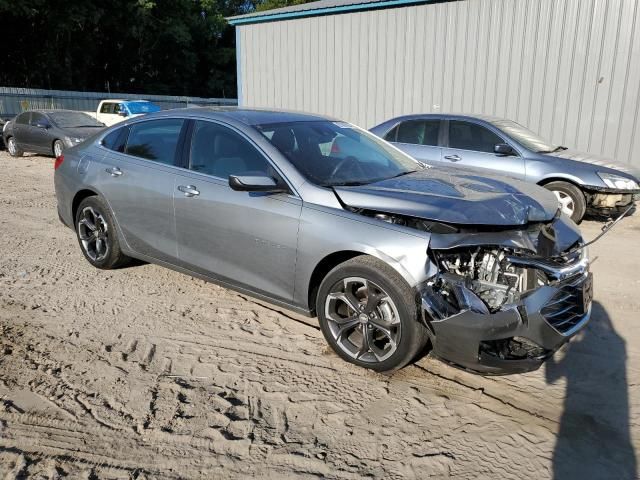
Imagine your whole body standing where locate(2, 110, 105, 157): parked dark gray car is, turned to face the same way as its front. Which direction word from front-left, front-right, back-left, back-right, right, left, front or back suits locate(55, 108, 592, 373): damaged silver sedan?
front-right

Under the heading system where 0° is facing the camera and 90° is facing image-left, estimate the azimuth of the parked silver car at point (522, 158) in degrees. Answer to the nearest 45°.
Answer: approximately 315°

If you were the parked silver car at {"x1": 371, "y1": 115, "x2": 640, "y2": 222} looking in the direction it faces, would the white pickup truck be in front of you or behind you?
behind

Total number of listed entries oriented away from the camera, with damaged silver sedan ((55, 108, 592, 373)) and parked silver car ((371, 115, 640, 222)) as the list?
0

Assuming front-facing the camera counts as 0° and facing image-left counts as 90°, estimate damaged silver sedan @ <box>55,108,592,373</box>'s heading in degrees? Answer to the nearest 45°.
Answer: approximately 315°

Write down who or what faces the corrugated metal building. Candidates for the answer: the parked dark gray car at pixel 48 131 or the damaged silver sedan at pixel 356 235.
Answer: the parked dark gray car

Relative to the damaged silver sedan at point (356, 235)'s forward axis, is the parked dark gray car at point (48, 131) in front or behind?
behind

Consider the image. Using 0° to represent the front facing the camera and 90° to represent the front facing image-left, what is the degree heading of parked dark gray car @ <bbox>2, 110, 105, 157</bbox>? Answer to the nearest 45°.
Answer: approximately 315°

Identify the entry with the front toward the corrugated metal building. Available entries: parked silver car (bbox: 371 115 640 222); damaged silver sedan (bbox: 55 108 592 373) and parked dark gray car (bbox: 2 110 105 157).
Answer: parked dark gray car (bbox: 2 110 105 157)

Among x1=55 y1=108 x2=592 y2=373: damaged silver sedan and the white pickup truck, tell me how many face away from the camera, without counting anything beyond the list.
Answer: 0

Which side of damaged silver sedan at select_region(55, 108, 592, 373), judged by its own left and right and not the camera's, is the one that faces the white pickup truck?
back

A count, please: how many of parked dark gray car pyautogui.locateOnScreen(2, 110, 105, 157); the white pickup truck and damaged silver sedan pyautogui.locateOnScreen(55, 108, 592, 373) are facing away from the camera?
0

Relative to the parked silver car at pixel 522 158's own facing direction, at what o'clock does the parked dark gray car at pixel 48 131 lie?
the parked dark gray car at pixel 48 131 is roughly at 5 o'clock from the parked silver car at pixel 522 158.

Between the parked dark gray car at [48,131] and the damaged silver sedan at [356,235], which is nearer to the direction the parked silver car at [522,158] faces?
the damaged silver sedan

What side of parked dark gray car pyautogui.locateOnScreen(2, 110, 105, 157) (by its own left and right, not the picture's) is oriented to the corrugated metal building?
front
